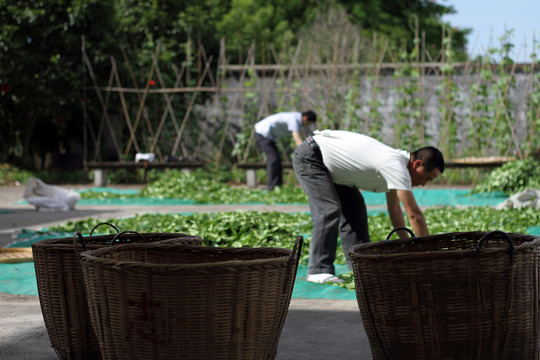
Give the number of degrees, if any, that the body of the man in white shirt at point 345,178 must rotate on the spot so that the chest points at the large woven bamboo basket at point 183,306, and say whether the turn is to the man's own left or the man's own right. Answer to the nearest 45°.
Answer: approximately 90° to the man's own right

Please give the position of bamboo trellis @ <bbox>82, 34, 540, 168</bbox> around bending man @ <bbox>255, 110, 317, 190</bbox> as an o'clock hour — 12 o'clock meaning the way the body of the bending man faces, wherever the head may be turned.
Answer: The bamboo trellis is roughly at 9 o'clock from the bending man.

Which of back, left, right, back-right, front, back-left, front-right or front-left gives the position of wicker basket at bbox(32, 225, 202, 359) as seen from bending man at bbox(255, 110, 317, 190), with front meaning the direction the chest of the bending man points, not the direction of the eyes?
right

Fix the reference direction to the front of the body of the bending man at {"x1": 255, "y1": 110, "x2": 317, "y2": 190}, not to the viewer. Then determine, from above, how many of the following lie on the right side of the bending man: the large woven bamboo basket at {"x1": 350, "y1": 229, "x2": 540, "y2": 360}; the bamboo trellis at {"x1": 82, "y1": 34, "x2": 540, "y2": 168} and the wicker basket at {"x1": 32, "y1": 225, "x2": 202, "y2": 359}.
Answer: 2

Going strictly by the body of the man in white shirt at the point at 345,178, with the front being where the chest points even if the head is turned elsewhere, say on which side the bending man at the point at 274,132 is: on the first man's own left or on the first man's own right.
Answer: on the first man's own left

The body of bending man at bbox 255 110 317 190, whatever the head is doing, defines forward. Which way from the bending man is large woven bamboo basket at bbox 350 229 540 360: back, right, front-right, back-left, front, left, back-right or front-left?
right

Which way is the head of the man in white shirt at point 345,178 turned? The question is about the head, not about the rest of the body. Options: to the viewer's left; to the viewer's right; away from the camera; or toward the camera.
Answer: to the viewer's right

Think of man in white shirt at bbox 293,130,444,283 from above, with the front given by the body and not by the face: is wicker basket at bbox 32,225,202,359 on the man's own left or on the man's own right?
on the man's own right

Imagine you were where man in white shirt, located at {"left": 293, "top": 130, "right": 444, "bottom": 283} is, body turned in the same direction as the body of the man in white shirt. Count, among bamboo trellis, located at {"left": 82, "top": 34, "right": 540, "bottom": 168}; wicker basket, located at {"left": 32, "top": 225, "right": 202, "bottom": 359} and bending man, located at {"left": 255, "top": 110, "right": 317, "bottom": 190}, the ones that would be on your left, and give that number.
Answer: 2

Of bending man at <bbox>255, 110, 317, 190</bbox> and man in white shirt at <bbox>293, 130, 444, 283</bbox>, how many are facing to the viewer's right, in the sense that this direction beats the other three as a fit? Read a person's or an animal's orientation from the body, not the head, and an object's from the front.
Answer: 2

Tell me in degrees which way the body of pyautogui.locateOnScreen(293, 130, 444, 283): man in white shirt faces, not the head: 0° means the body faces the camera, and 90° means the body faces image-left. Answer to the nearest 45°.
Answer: approximately 270°

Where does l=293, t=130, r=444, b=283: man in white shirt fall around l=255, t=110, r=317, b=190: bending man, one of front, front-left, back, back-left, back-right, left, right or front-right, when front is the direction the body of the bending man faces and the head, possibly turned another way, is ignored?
right

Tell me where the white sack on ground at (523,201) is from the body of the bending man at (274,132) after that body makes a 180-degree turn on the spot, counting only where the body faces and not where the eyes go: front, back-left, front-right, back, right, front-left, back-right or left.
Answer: back-left

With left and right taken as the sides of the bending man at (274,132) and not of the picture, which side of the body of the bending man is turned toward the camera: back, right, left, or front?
right

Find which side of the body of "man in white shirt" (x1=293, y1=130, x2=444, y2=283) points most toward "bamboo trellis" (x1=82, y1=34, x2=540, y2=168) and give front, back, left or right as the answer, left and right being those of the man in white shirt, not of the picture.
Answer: left
